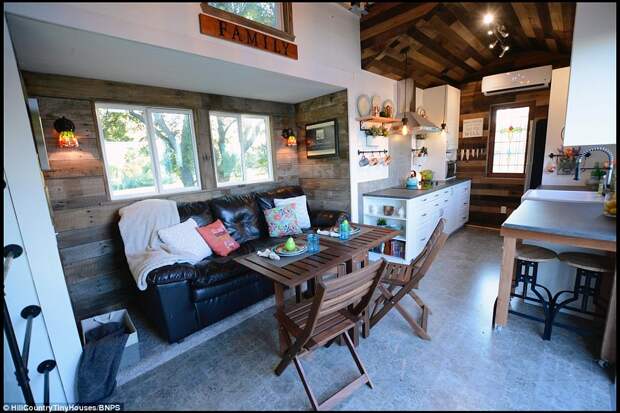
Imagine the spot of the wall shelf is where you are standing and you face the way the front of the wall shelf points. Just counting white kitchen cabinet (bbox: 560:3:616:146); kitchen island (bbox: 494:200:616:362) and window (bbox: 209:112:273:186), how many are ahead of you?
2

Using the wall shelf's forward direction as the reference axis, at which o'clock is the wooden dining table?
The wooden dining table is roughly at 2 o'clock from the wall shelf.

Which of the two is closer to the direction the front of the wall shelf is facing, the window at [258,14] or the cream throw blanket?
the window

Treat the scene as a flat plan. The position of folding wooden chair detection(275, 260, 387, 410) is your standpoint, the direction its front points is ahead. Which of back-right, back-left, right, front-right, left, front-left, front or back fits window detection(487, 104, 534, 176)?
right

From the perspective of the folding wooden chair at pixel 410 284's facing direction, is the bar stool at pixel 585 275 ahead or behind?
behind

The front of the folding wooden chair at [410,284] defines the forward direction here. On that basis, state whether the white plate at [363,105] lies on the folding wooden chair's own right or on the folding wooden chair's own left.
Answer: on the folding wooden chair's own right

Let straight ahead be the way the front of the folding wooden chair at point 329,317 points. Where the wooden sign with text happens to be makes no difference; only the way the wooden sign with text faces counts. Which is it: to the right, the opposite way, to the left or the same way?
the opposite way

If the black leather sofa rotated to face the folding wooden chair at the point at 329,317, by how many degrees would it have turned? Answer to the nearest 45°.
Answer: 0° — it already faces it

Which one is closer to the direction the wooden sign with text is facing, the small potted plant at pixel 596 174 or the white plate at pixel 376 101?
the small potted plant

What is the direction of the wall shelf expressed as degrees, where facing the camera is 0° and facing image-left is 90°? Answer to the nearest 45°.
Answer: approximately 315°

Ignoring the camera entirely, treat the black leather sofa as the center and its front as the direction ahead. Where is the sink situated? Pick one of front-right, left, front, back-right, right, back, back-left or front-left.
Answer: front-left

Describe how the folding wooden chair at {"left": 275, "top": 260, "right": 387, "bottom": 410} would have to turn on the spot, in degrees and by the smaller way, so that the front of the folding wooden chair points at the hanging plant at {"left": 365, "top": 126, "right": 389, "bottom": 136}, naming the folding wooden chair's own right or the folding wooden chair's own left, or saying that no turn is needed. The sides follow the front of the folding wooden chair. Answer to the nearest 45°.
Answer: approximately 45° to the folding wooden chair's own right

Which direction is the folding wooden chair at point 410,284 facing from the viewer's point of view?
to the viewer's left

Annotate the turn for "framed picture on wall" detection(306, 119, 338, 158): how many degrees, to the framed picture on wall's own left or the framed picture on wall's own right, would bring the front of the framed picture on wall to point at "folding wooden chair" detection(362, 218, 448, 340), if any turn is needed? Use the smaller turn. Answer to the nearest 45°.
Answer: approximately 45° to the framed picture on wall's own left
